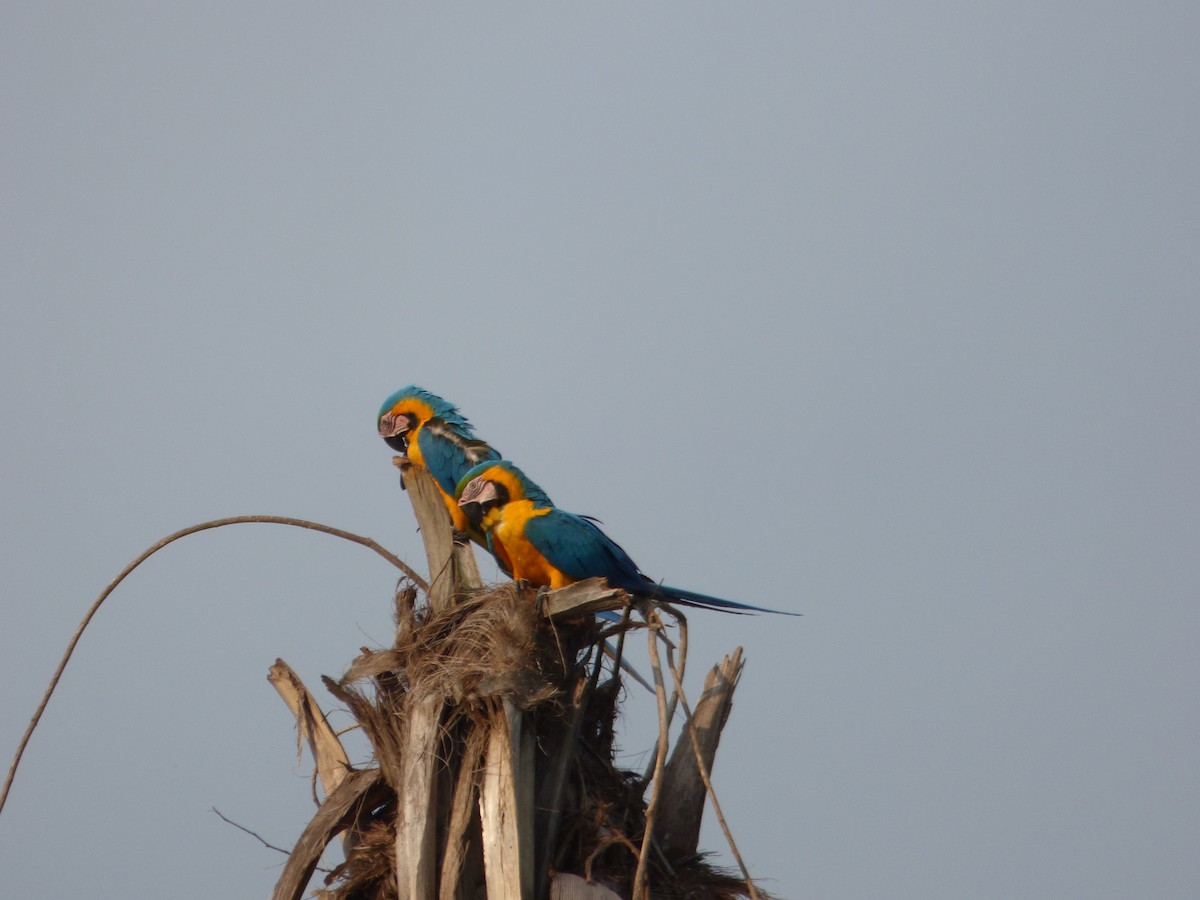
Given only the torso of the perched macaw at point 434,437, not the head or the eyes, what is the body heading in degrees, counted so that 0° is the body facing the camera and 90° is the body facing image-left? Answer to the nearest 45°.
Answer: approximately 90°

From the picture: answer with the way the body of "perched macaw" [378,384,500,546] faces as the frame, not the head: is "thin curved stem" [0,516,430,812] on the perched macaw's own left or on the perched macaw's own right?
on the perched macaw's own left

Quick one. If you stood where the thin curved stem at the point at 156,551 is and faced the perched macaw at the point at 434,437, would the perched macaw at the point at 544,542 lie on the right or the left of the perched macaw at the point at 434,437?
right

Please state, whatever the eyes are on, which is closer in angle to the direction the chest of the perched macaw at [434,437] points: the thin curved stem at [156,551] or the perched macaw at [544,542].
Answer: the thin curved stem

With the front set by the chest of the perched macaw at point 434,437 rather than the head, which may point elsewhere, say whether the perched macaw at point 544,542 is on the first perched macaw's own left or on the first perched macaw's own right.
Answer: on the first perched macaw's own left
